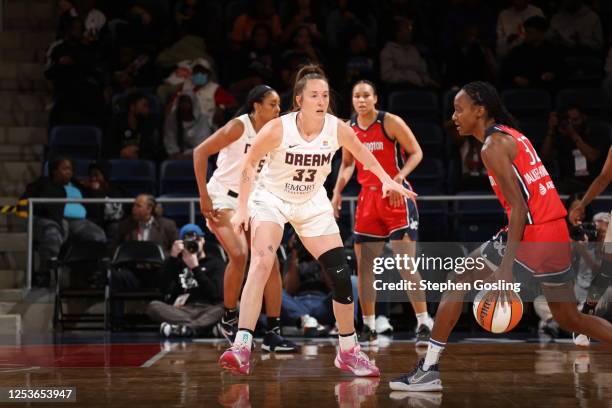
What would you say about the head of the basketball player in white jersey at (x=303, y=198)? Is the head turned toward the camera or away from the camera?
toward the camera

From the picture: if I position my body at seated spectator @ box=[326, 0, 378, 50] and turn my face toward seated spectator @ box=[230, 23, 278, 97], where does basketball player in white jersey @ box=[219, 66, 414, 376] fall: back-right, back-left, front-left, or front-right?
front-left

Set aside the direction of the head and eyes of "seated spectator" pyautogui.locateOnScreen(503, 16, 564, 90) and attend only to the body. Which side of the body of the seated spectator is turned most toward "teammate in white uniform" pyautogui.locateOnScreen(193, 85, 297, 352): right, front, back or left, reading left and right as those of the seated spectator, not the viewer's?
front

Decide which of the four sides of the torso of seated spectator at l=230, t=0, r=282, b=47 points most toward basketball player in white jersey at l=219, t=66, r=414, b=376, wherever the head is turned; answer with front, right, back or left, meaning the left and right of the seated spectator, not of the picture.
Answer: front

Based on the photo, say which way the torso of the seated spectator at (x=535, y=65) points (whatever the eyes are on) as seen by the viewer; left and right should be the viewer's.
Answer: facing the viewer

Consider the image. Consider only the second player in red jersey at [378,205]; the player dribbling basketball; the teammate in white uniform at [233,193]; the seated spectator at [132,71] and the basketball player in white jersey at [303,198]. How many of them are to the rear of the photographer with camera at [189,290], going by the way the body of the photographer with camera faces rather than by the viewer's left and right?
1

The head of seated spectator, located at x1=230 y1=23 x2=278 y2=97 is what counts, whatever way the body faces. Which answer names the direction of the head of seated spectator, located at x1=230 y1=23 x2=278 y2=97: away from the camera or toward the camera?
toward the camera

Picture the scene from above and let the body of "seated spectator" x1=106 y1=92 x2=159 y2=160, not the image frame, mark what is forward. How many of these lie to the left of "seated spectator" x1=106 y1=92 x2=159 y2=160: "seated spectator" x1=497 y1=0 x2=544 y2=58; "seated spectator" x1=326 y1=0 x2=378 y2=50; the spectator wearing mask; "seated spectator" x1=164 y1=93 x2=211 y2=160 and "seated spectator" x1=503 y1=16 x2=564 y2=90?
5

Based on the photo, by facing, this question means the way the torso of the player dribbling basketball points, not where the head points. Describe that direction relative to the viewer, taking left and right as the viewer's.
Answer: facing to the left of the viewer

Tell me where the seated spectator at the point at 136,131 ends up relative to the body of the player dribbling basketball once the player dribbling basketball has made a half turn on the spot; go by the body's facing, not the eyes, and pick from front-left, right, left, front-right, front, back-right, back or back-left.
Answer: back-left

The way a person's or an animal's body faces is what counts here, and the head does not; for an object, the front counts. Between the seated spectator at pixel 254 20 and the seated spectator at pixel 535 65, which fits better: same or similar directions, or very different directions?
same or similar directions

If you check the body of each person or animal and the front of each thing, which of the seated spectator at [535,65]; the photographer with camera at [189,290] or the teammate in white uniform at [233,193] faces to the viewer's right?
the teammate in white uniform

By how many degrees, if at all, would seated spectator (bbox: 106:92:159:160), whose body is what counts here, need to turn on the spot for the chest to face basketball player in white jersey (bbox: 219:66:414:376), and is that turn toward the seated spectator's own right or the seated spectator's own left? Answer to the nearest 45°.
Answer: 0° — they already face them

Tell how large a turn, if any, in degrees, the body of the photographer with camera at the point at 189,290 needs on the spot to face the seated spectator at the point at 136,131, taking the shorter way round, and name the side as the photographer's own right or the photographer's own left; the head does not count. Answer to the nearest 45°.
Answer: approximately 180°

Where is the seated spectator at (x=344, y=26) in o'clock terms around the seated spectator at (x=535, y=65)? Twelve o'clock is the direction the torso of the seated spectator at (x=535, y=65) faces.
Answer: the seated spectator at (x=344, y=26) is roughly at 3 o'clock from the seated spectator at (x=535, y=65).

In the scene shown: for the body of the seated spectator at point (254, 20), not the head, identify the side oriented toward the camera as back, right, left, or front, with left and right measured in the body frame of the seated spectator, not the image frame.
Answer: front

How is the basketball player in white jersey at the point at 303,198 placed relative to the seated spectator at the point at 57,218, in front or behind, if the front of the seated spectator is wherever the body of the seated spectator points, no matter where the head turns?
in front

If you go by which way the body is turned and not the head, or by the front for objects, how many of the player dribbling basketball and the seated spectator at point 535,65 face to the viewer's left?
1

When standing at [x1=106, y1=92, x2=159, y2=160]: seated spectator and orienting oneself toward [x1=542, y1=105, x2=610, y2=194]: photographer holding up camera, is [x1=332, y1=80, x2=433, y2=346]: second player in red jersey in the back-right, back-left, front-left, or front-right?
front-right
